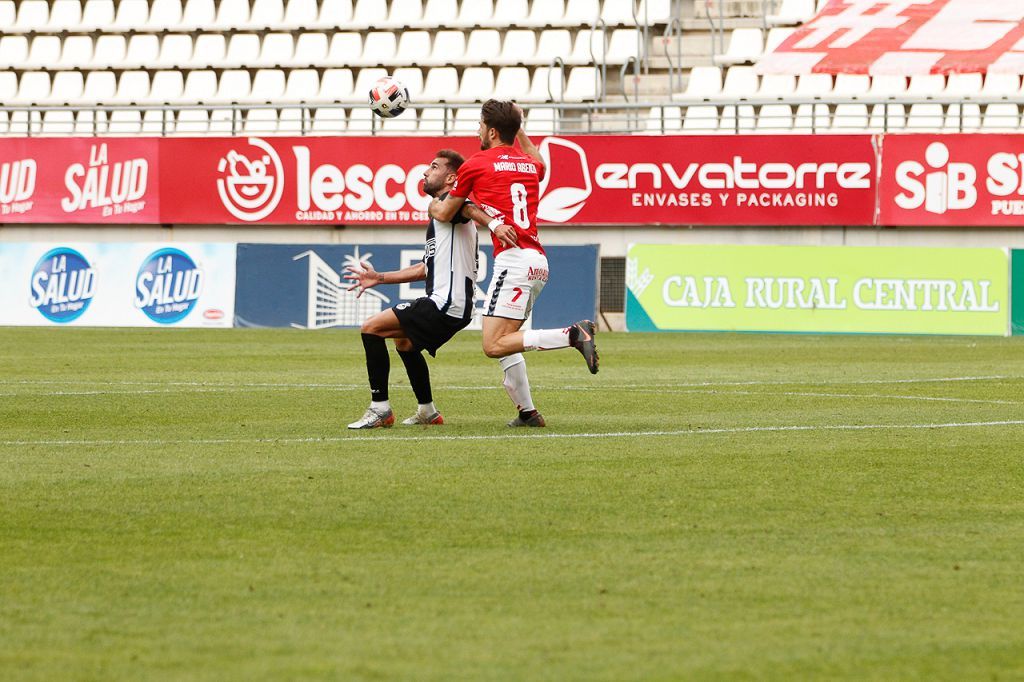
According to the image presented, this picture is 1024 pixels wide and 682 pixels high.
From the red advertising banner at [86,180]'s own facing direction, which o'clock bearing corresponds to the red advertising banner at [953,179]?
the red advertising banner at [953,179] is roughly at 10 o'clock from the red advertising banner at [86,180].

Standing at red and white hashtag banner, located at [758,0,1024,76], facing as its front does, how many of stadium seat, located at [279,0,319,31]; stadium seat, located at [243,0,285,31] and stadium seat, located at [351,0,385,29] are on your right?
3

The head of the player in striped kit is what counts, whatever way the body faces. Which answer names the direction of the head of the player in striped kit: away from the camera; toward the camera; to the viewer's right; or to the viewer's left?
to the viewer's left

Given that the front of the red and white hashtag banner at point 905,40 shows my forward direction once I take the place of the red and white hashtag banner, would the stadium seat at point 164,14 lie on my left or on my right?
on my right

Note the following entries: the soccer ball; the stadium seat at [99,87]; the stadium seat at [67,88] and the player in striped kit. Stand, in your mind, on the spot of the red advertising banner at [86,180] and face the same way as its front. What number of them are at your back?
2

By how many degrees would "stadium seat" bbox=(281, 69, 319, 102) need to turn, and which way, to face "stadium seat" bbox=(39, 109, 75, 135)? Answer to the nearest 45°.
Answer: approximately 90° to its right

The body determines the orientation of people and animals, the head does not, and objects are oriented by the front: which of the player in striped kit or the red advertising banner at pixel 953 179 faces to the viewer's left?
the player in striped kit
